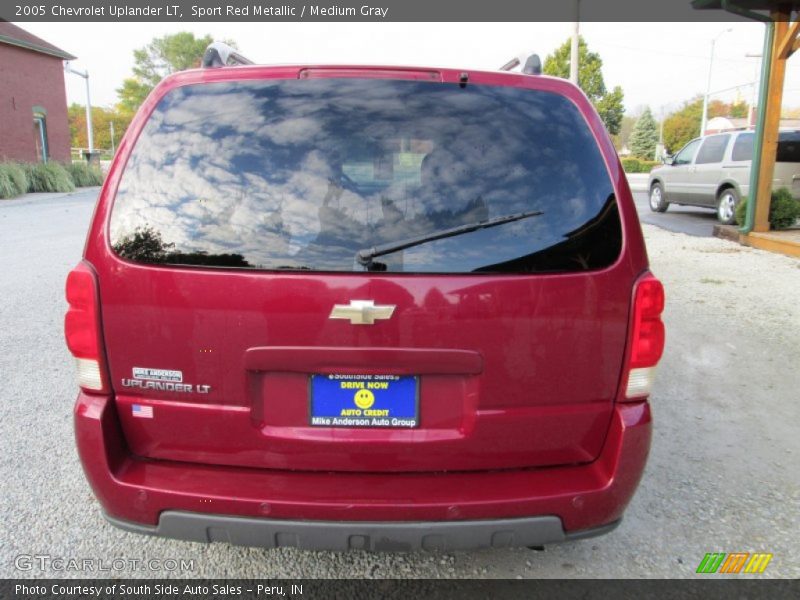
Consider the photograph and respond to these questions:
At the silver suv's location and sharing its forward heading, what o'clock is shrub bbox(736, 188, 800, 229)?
The shrub is roughly at 7 o'clock from the silver suv.

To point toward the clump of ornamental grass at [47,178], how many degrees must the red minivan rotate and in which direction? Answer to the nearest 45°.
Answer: approximately 45° to its left

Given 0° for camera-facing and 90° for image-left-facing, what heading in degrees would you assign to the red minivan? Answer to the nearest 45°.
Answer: approximately 180°

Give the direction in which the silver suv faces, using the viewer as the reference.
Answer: facing away from the viewer and to the left of the viewer

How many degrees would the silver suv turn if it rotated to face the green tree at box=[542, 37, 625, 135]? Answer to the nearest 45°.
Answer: approximately 45° to its right

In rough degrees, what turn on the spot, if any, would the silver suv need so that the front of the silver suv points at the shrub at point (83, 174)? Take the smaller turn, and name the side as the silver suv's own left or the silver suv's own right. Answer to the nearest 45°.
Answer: approximately 45° to the silver suv's own left

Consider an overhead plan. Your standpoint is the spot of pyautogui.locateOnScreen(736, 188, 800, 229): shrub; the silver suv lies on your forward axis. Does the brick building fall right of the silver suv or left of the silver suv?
left

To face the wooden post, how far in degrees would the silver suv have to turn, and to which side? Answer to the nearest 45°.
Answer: approximately 135° to its left

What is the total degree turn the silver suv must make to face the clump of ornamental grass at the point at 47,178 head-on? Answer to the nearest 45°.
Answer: approximately 45° to its left
